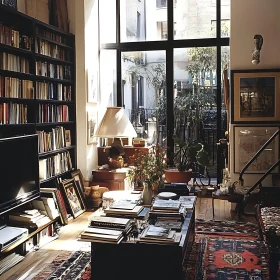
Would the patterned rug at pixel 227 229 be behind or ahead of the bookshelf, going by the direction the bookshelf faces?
ahead

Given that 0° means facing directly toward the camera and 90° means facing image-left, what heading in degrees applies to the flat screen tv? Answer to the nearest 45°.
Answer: approximately 315°

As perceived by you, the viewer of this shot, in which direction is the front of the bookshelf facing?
facing the viewer and to the right of the viewer

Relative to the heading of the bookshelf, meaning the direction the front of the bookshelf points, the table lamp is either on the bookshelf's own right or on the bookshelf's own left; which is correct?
on the bookshelf's own left

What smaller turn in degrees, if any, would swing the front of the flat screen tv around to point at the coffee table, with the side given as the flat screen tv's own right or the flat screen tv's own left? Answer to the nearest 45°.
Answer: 0° — it already faces it

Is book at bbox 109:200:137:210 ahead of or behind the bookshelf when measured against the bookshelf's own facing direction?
ahead

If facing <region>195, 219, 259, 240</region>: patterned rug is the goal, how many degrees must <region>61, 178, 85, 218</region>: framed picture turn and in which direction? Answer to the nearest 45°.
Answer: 0° — it already faces it

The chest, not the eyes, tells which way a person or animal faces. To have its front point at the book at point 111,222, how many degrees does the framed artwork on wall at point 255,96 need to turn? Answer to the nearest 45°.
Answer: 0° — it already faces it

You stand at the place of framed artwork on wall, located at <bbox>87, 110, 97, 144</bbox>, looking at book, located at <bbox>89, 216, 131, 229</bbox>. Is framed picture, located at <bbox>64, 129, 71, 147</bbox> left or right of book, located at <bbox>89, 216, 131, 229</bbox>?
right

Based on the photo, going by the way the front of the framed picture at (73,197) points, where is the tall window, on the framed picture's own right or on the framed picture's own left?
on the framed picture's own left

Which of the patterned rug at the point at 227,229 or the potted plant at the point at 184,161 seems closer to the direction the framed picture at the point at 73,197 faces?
the patterned rug

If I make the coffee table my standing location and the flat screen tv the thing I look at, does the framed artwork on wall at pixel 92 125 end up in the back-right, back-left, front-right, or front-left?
front-right

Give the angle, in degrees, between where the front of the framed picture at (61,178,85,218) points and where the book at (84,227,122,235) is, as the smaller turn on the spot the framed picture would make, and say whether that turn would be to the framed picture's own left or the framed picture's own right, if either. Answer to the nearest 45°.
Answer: approximately 45° to the framed picture's own right
